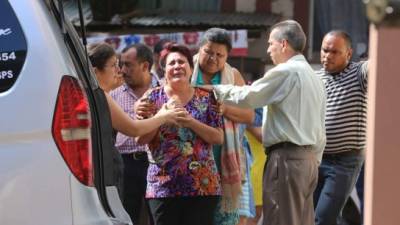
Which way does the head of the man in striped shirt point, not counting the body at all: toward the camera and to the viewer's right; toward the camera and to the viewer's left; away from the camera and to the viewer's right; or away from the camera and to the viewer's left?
toward the camera and to the viewer's left

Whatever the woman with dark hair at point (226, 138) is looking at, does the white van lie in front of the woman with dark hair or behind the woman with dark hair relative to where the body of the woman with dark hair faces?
in front

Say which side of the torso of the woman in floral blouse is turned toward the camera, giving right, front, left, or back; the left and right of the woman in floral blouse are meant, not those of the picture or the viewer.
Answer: front

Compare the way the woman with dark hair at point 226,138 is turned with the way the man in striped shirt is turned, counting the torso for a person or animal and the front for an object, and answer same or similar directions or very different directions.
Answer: same or similar directions

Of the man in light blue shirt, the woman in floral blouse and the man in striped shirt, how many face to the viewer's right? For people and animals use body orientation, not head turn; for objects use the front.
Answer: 0

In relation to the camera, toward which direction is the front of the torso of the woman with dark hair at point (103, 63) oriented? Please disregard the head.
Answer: to the viewer's right

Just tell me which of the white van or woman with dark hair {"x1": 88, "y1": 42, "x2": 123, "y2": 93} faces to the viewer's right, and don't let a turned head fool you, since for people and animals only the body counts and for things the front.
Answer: the woman with dark hair
